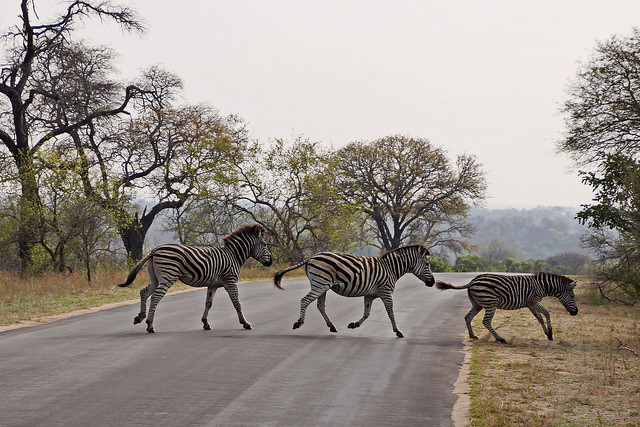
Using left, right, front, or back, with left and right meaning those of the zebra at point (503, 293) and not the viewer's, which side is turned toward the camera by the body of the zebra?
right

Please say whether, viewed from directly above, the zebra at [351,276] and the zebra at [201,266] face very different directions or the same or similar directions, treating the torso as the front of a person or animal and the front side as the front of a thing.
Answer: same or similar directions

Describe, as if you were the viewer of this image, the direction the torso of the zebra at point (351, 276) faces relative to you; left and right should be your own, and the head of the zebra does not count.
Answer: facing to the right of the viewer

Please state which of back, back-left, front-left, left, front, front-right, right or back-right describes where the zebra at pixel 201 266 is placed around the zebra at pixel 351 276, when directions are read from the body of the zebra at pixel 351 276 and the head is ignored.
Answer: back

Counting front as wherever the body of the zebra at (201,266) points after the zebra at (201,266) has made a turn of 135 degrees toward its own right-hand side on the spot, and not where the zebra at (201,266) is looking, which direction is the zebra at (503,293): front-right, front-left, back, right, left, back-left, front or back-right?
back-left

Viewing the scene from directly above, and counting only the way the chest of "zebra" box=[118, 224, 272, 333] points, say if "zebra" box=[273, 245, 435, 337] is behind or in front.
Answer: in front

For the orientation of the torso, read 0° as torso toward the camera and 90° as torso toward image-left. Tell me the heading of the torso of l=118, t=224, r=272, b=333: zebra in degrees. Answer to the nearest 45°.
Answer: approximately 270°
